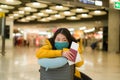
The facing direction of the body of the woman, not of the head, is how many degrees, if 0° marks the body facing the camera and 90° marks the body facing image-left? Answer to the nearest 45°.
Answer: approximately 0°

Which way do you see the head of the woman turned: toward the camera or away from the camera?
toward the camera
